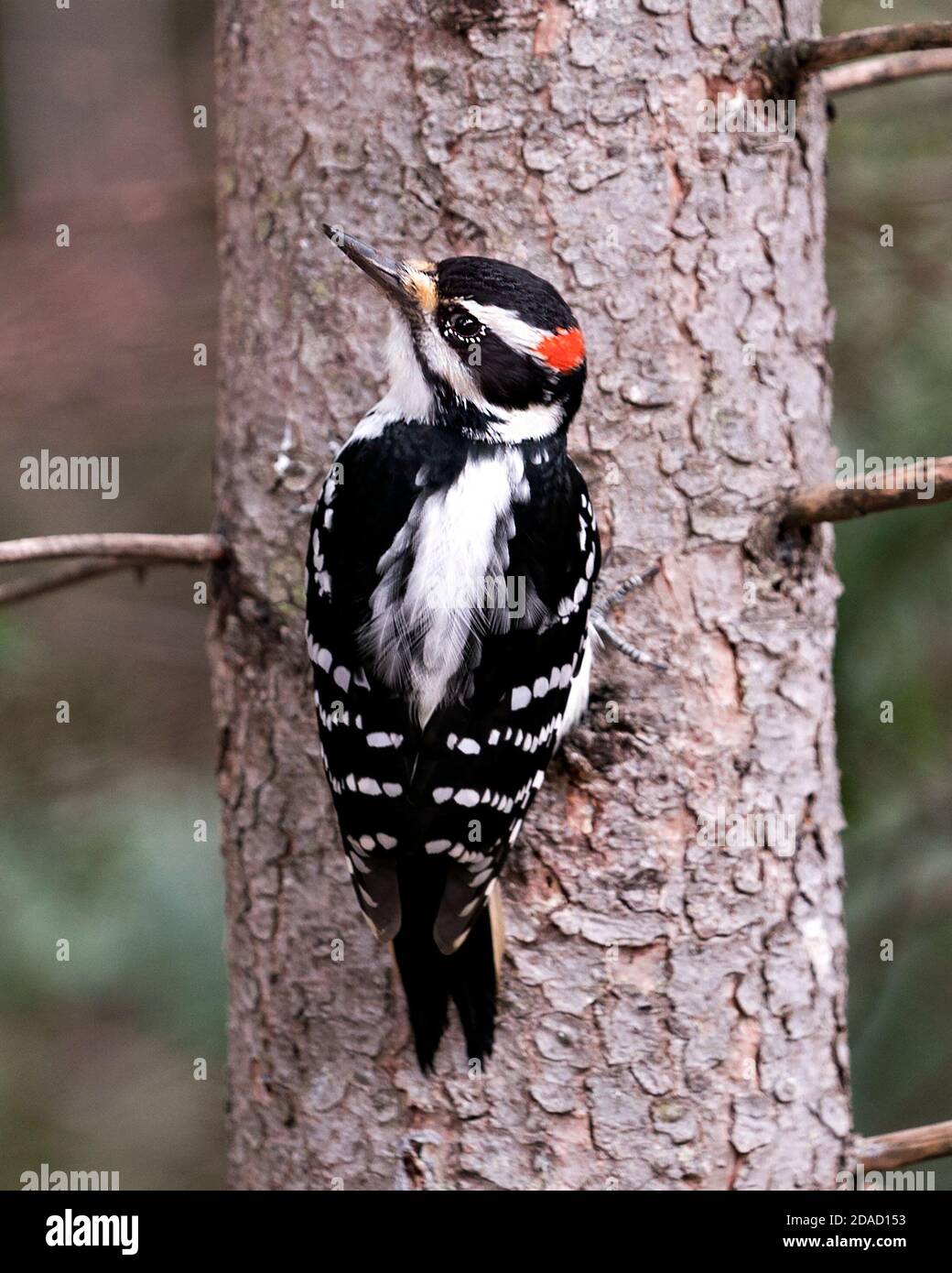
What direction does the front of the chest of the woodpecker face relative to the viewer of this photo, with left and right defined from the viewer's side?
facing away from the viewer
